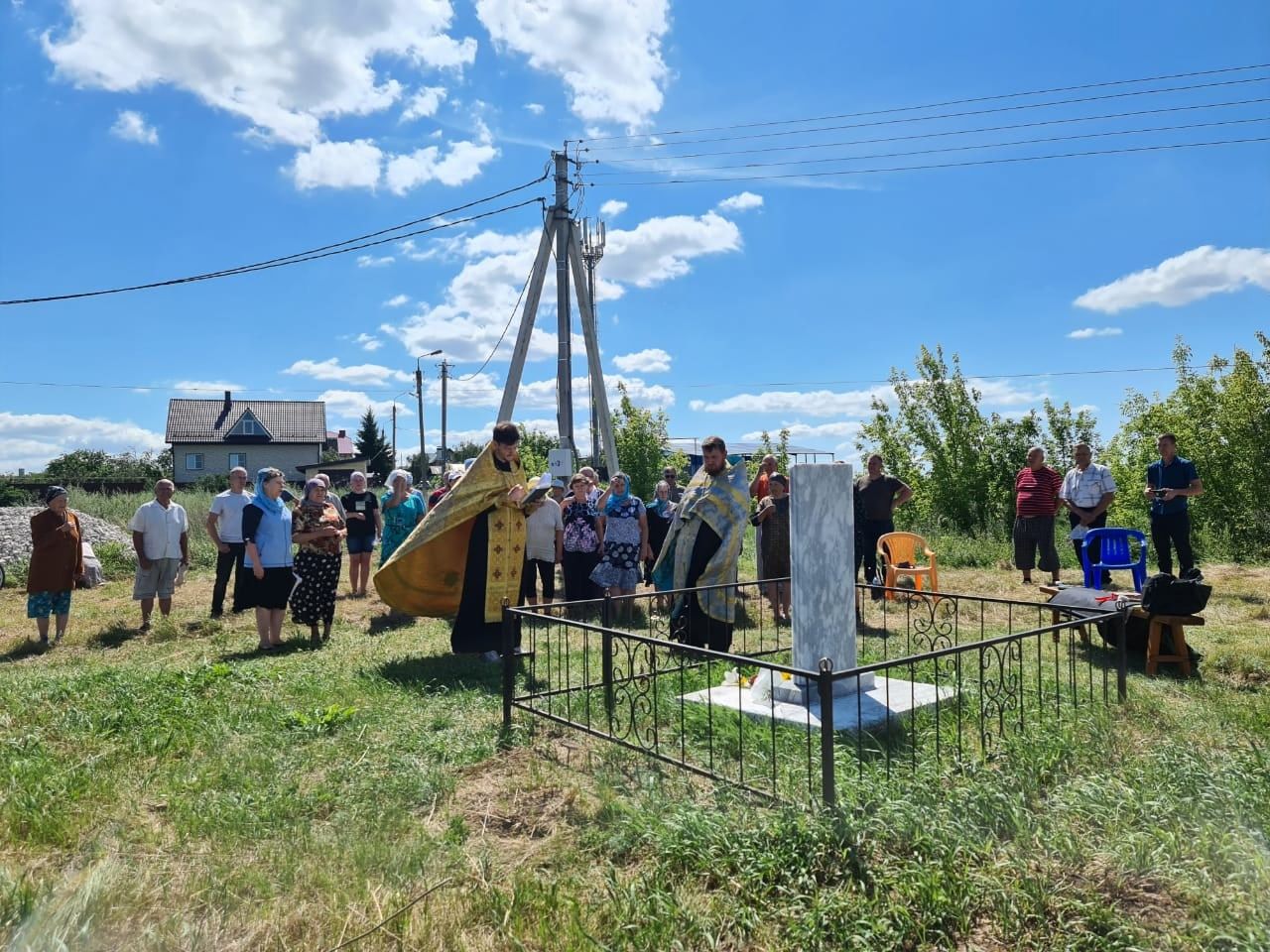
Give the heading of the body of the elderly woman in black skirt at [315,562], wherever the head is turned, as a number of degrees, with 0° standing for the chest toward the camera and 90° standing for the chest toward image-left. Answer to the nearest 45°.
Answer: approximately 315°

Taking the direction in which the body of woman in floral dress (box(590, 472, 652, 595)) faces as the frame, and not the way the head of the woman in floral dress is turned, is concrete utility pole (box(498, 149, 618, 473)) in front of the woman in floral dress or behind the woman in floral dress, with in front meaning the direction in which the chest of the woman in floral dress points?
behind

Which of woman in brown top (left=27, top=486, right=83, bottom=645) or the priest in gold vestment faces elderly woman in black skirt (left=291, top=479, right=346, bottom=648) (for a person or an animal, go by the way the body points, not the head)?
the woman in brown top

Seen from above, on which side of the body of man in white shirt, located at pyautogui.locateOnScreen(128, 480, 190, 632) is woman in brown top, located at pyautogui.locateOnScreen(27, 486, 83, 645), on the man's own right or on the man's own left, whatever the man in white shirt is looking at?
on the man's own right

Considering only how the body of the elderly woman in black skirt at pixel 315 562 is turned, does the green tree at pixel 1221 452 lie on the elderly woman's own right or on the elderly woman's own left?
on the elderly woman's own left

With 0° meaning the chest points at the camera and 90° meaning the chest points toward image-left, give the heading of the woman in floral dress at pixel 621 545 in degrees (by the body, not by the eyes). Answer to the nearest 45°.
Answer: approximately 0°

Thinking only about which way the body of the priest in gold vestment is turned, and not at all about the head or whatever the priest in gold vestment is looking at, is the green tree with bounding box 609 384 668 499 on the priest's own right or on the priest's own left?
on the priest's own left
